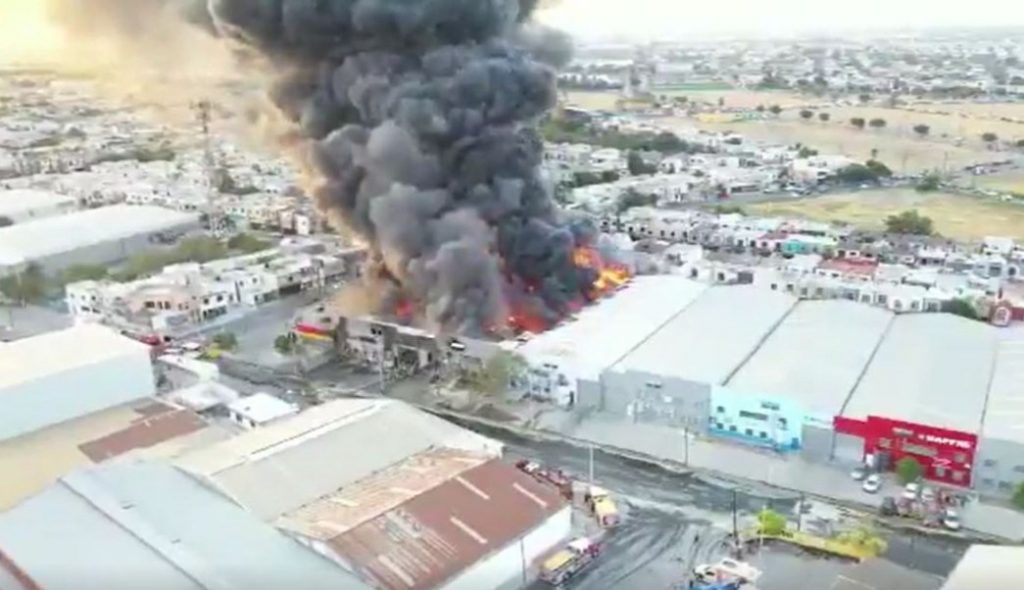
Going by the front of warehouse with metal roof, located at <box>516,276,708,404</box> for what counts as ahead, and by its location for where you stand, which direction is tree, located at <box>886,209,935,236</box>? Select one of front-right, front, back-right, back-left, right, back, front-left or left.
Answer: back

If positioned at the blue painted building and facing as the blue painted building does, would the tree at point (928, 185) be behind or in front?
behind

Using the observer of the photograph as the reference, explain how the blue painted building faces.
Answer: facing the viewer and to the left of the viewer

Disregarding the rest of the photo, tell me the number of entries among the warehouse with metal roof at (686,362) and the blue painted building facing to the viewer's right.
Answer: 0

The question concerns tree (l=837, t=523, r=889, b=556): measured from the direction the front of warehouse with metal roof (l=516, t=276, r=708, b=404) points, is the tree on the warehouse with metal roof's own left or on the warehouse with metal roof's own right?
on the warehouse with metal roof's own left

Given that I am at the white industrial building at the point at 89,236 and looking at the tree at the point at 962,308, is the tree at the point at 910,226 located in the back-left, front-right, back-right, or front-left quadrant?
front-left

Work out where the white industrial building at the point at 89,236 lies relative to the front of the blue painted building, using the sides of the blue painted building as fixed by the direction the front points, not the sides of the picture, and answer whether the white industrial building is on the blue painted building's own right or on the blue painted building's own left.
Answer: on the blue painted building's own right

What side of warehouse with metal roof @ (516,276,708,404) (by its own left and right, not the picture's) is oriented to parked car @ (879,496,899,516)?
left

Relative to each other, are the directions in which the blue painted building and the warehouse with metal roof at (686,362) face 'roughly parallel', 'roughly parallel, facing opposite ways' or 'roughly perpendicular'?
roughly parallel

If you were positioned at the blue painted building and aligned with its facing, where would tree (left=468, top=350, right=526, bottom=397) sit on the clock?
The tree is roughly at 2 o'clock from the blue painted building.

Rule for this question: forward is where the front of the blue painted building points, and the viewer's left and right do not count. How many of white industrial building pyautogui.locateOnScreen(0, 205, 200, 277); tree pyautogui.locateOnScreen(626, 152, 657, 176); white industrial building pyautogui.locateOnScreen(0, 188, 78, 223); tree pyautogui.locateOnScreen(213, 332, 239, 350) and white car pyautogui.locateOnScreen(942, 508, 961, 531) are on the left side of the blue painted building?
1

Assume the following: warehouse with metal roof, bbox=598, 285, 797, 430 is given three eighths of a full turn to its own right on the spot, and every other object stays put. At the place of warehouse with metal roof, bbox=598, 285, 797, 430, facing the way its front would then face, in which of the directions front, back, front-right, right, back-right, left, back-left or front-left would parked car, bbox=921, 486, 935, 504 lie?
back-right

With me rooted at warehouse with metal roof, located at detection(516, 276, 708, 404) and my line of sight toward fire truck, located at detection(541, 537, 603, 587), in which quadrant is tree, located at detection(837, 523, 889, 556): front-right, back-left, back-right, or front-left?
front-left

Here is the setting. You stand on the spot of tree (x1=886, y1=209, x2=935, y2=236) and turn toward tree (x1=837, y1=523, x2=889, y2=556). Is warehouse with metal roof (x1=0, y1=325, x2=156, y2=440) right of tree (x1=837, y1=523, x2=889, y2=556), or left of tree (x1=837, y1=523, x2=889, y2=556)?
right

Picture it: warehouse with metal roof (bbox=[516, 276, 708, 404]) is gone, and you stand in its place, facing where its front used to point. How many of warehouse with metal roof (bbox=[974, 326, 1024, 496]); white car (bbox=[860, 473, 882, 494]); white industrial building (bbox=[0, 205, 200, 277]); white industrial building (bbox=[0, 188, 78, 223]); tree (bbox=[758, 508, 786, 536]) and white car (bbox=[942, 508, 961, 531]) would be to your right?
2

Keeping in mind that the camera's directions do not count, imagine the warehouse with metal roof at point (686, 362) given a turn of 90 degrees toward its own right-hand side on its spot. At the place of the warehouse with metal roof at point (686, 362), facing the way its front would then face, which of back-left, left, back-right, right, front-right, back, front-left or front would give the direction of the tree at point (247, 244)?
front

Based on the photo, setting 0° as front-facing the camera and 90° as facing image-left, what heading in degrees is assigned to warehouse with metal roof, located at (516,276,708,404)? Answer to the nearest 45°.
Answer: approximately 45°

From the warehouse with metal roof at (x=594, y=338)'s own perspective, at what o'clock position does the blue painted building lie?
The blue painted building is roughly at 9 o'clock from the warehouse with metal roof.

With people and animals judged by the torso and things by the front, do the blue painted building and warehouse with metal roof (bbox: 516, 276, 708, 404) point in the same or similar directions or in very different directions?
same or similar directions
